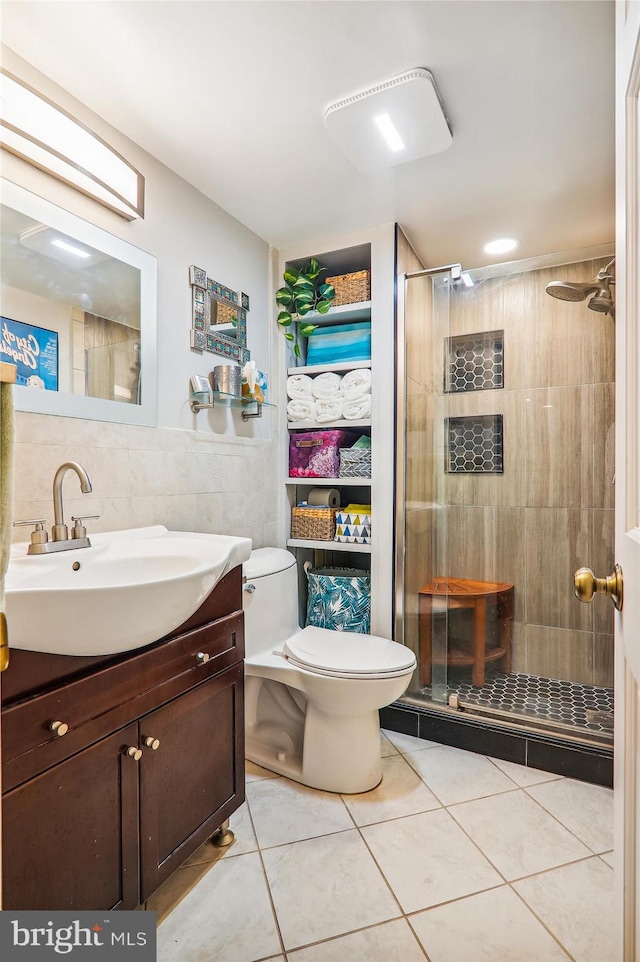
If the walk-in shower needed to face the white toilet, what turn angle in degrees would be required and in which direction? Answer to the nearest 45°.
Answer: approximately 45° to its right

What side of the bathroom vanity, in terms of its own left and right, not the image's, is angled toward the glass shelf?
left

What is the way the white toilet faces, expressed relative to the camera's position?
facing the viewer and to the right of the viewer

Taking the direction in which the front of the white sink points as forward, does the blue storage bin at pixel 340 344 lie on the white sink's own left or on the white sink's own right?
on the white sink's own left

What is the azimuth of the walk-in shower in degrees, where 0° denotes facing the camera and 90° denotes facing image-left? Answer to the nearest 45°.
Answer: approximately 0°

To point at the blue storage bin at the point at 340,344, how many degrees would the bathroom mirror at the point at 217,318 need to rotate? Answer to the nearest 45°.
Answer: approximately 90° to its left

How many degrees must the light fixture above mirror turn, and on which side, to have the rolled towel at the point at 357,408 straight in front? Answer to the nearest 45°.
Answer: approximately 45° to its left

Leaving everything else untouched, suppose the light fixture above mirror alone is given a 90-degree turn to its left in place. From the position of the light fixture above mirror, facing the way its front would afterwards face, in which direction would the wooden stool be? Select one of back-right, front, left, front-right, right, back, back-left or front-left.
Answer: front-right

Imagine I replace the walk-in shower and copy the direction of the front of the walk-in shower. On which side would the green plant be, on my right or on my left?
on my right

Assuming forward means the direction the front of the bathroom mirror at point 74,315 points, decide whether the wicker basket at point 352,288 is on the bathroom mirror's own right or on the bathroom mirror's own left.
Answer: on the bathroom mirror's own left
